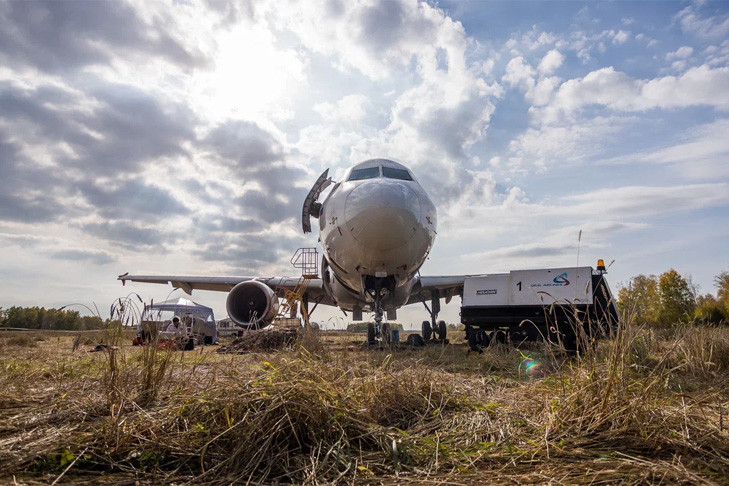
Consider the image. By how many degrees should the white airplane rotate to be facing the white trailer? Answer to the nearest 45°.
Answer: approximately 45° to its left

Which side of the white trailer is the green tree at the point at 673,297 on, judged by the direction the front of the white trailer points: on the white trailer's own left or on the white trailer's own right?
on the white trailer's own left

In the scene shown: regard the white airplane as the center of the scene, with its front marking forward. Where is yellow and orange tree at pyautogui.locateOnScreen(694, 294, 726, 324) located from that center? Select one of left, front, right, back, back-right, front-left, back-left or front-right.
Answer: back-left

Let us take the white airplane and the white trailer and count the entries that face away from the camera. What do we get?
0

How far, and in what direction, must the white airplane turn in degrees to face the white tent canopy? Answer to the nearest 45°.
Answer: approximately 135° to its right

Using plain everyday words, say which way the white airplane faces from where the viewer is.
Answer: facing the viewer

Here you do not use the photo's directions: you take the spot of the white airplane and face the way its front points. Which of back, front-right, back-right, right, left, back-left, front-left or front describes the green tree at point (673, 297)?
back-left

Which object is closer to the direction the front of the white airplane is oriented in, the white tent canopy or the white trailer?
the white trailer
